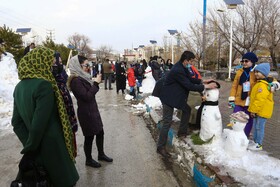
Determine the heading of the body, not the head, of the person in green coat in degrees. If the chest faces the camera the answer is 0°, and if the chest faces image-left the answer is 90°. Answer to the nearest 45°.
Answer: approximately 225°

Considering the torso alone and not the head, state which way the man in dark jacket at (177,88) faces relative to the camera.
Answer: to the viewer's right

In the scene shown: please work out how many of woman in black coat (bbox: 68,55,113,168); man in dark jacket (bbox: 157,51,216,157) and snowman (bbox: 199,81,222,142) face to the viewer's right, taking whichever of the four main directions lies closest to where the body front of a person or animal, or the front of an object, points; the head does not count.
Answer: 2

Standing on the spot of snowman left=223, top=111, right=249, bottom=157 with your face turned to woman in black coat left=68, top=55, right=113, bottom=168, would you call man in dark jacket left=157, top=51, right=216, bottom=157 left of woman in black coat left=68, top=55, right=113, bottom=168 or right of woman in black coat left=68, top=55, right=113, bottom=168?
right

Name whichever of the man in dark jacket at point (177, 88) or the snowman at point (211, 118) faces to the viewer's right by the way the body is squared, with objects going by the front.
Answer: the man in dark jacket

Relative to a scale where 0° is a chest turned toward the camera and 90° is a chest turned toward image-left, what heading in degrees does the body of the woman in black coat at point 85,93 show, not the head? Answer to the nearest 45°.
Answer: approximately 270°

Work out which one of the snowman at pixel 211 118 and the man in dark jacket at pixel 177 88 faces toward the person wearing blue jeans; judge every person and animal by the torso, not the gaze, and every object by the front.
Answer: the man in dark jacket

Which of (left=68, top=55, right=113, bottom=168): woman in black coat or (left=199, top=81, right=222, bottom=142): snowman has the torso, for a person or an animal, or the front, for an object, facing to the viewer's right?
the woman in black coat
